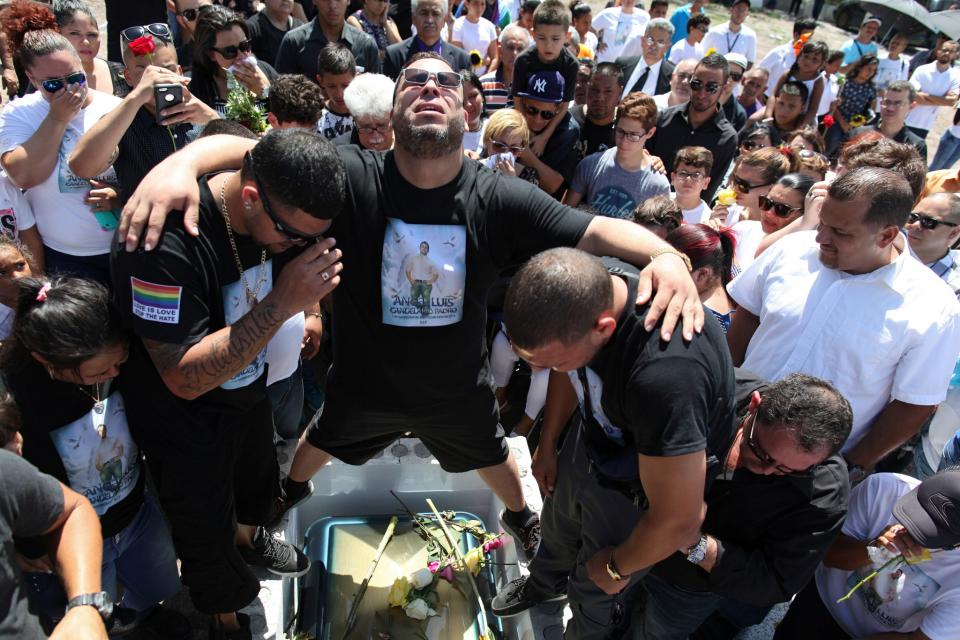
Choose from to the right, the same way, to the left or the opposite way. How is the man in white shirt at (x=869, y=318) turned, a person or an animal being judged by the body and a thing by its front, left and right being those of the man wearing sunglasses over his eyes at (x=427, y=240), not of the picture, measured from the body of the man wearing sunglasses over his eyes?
to the right

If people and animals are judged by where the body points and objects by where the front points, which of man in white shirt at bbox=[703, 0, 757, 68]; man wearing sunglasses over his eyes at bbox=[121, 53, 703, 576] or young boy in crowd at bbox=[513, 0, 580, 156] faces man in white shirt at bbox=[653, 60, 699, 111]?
man in white shirt at bbox=[703, 0, 757, 68]

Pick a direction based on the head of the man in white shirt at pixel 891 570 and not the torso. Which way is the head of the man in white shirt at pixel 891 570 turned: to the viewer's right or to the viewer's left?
to the viewer's left

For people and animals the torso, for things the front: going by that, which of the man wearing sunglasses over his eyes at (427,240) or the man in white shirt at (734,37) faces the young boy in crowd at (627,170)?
the man in white shirt
